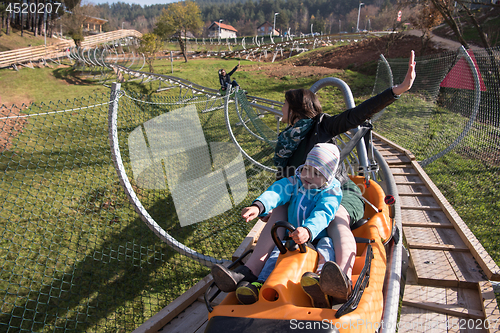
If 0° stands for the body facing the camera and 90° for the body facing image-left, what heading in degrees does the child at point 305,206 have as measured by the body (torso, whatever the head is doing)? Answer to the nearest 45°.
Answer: approximately 45°

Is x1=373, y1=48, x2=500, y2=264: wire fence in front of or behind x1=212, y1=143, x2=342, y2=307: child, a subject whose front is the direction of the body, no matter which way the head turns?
behind

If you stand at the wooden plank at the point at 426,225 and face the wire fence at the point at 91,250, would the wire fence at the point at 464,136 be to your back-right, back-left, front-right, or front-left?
back-right

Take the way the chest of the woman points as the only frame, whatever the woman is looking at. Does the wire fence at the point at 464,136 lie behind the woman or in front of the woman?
behind

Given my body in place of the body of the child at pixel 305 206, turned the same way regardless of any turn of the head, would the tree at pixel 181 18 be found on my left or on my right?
on my right

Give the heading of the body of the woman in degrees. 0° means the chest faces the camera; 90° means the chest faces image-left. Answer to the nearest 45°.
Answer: approximately 45°

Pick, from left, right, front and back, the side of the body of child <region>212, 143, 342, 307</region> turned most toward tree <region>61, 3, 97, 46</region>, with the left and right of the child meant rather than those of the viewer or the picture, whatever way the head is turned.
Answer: right

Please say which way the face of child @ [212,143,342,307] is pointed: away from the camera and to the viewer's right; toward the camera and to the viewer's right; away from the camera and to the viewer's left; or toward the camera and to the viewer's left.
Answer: toward the camera and to the viewer's left

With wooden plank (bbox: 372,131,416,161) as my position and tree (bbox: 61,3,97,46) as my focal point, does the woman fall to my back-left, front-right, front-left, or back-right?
back-left

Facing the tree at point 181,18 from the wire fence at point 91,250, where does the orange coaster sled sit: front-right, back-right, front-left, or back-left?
back-right
